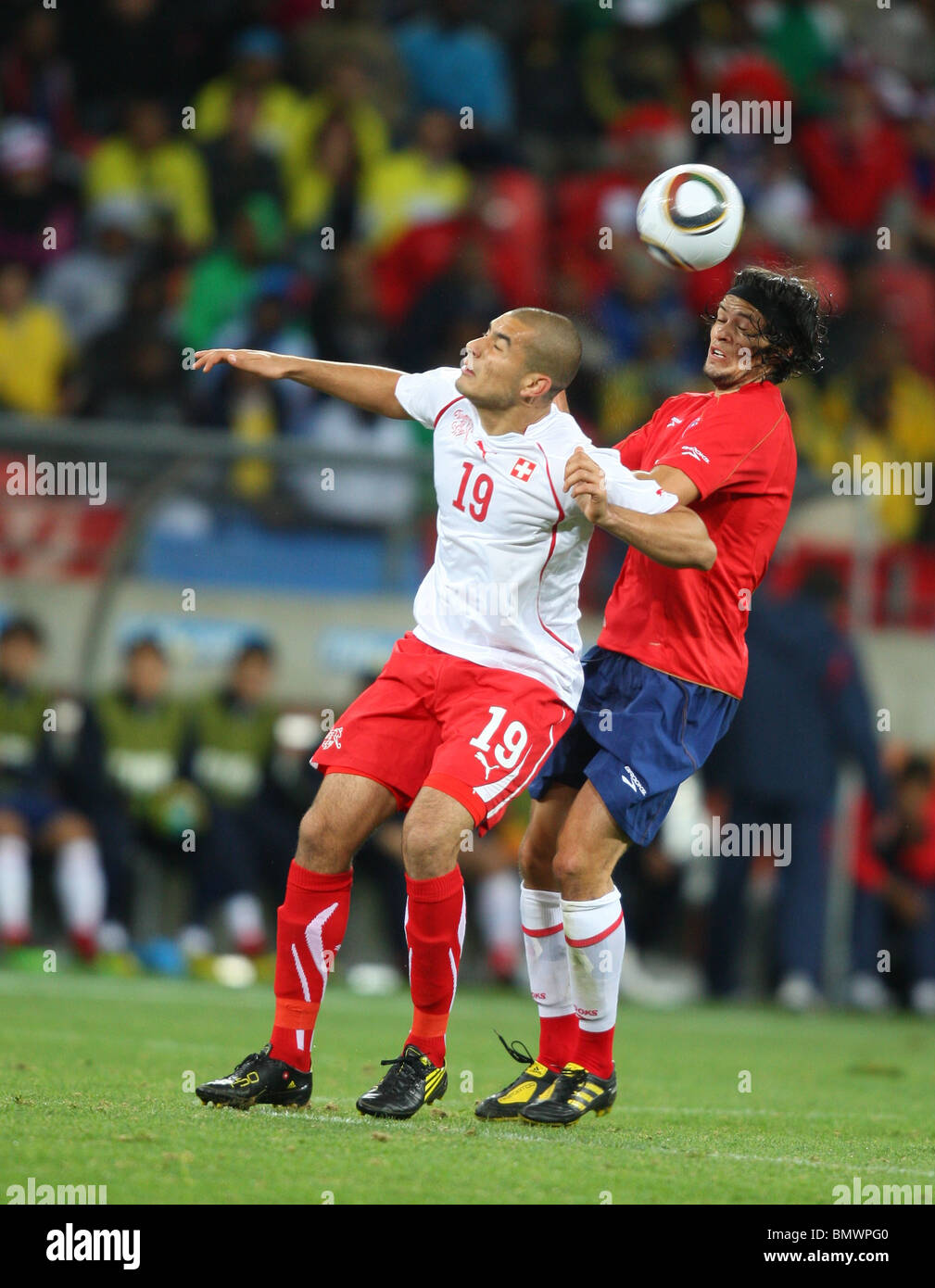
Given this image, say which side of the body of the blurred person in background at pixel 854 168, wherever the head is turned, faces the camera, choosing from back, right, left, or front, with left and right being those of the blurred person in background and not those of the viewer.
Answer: front

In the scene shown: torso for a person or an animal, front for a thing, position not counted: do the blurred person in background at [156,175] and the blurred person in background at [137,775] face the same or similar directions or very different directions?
same or similar directions

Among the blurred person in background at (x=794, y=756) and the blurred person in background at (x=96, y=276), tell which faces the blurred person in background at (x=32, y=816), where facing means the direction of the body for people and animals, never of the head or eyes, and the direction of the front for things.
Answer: the blurred person in background at (x=96, y=276)

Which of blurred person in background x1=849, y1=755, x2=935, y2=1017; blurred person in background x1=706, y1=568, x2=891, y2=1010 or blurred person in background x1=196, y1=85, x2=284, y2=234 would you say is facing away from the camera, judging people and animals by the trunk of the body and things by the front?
blurred person in background x1=706, y1=568, x2=891, y2=1010

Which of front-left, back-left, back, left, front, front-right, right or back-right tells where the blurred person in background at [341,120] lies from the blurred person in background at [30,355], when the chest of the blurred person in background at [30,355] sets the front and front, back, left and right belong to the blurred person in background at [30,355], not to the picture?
back-left

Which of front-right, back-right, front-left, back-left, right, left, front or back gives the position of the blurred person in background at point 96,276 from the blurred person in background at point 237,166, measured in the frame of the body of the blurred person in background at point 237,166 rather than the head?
front-right

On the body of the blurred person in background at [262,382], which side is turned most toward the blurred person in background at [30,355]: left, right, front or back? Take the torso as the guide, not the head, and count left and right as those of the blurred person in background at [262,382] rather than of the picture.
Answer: right

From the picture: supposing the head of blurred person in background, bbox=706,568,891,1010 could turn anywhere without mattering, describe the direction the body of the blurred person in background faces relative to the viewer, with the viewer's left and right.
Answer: facing away from the viewer

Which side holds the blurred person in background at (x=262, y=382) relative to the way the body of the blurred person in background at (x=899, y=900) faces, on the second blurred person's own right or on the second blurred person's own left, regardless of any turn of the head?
on the second blurred person's own right

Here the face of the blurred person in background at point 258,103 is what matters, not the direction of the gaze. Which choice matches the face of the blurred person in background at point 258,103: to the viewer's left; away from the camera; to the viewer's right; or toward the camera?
toward the camera

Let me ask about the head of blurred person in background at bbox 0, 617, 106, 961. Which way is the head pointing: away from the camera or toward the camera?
toward the camera

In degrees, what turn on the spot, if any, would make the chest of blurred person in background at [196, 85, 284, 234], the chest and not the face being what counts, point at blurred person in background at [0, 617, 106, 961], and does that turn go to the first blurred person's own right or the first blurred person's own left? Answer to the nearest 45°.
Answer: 0° — they already face them

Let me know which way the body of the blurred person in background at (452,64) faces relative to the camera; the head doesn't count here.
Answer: toward the camera

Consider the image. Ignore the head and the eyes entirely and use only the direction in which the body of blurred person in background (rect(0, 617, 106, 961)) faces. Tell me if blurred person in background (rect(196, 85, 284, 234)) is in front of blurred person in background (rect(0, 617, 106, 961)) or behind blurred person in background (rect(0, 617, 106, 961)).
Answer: behind

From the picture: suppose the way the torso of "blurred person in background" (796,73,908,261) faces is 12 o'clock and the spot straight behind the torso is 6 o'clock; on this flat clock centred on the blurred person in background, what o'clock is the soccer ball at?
The soccer ball is roughly at 12 o'clock from the blurred person in background.
